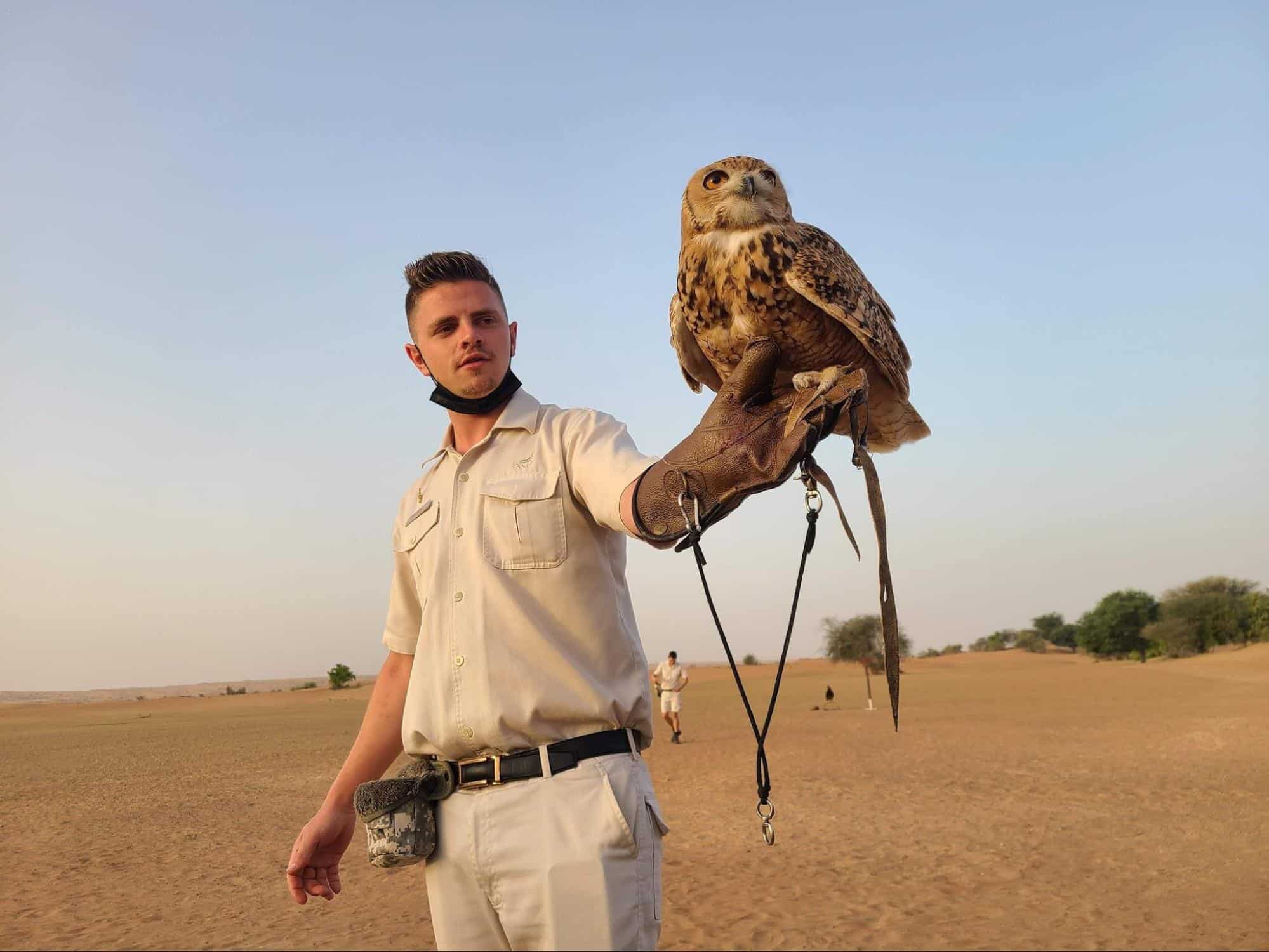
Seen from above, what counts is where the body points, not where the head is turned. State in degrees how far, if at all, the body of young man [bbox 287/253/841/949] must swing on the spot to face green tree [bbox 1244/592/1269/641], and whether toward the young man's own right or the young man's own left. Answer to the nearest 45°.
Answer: approximately 180°

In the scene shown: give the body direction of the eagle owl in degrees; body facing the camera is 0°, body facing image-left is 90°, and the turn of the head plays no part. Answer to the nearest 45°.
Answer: approximately 45°

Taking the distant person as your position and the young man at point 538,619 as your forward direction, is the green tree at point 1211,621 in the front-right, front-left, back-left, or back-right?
back-left

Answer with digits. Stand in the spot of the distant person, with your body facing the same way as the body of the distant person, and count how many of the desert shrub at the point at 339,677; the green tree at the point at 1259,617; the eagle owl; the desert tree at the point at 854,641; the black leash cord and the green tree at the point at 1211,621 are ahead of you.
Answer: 2

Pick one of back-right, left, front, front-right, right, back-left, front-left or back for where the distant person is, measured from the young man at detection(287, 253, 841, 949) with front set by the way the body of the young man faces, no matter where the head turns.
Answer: back-right

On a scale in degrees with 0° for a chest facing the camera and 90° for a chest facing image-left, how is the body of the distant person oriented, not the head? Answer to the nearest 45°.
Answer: approximately 0°

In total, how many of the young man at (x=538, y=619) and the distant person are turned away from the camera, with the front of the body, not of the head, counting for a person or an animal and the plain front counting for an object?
0

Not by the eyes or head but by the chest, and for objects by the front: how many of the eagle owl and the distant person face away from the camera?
0

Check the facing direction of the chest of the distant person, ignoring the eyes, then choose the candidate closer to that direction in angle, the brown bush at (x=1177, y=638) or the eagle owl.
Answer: the eagle owl

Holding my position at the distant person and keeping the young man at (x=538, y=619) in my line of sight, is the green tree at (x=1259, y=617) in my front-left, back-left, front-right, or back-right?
back-left
